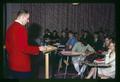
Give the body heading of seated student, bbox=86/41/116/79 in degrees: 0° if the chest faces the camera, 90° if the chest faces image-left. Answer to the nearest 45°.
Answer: approximately 90°

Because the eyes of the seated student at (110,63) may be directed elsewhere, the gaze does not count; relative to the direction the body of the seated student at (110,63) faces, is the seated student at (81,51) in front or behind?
in front

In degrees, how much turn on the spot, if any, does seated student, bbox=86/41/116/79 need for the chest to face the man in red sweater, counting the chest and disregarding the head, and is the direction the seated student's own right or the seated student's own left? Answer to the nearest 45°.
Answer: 0° — they already face them
